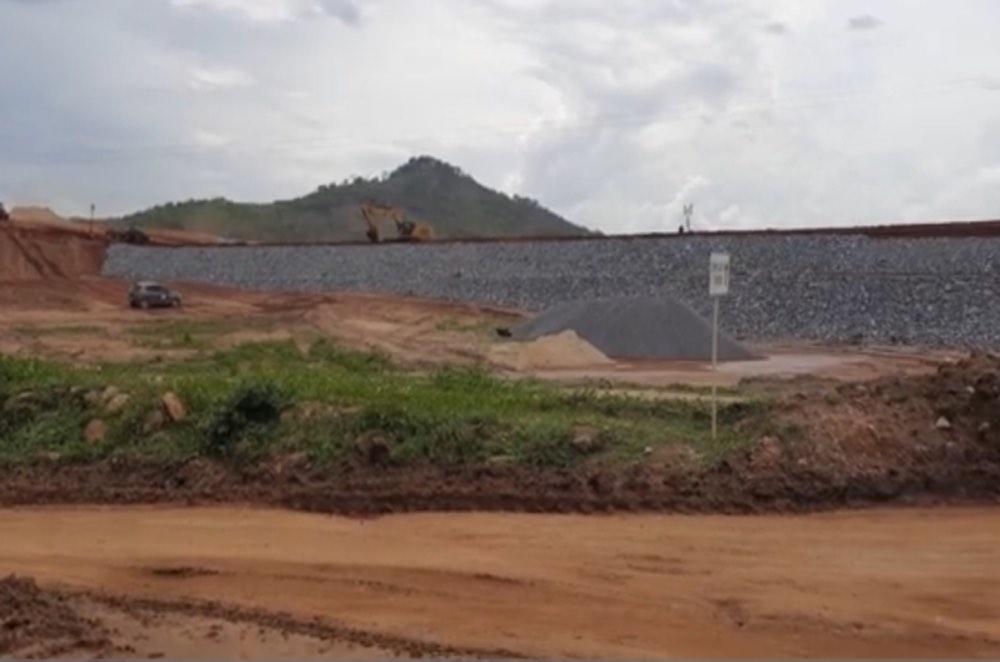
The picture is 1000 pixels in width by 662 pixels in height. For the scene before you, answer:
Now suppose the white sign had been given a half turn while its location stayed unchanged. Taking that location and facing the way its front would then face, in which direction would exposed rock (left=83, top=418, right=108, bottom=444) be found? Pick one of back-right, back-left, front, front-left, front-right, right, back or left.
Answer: left

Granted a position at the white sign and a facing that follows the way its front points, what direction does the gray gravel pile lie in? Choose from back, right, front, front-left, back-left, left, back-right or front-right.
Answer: back

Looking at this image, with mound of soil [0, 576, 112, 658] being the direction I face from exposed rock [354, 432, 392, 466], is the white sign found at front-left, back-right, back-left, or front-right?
back-left

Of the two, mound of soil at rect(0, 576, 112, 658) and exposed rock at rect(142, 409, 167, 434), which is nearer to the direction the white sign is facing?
the mound of soil

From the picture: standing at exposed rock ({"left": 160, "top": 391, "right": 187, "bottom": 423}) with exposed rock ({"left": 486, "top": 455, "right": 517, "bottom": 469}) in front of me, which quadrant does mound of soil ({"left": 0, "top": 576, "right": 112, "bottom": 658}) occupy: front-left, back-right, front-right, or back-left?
front-right

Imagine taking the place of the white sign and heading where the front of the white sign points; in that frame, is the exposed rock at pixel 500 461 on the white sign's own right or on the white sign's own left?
on the white sign's own right

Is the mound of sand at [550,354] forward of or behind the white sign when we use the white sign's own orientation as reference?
behind

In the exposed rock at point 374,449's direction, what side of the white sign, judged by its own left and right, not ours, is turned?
right

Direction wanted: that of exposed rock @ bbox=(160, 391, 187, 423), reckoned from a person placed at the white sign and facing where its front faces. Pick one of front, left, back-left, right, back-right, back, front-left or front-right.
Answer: right

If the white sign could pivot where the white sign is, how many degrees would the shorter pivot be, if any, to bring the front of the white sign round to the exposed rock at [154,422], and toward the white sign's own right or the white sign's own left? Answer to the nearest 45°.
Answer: approximately 90° to the white sign's own right

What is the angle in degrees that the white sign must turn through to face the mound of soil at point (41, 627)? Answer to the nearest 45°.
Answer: approximately 45° to its right

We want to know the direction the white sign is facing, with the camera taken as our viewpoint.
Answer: facing the viewer

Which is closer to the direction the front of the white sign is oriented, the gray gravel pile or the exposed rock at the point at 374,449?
the exposed rock

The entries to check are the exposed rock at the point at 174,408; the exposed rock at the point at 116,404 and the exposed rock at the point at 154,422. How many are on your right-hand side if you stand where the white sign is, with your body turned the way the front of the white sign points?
3

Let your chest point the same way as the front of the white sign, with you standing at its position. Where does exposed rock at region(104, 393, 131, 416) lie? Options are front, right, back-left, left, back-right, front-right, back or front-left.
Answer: right
